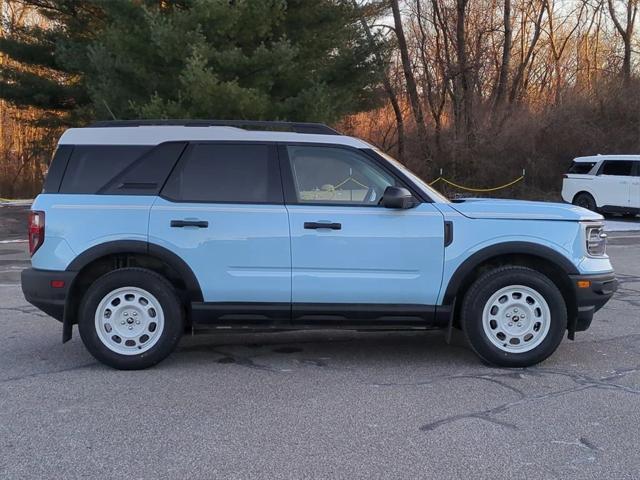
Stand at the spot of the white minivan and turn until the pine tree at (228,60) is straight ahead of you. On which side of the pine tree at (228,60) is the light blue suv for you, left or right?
left

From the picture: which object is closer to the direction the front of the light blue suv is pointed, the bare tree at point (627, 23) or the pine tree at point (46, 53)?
the bare tree

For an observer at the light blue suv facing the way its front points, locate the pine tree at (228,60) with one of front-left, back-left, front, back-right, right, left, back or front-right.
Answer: left

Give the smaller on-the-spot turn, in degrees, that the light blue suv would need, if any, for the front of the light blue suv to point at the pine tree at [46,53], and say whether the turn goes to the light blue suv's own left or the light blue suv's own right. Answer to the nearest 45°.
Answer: approximately 135° to the light blue suv's own left

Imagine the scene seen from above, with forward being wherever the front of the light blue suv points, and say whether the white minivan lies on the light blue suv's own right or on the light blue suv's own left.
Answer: on the light blue suv's own left

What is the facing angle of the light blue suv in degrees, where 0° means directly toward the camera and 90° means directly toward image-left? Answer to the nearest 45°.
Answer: approximately 270°

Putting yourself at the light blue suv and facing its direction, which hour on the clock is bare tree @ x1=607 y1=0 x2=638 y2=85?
The bare tree is roughly at 10 o'clock from the light blue suv.

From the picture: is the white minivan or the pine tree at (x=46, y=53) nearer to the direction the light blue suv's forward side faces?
the white minivan

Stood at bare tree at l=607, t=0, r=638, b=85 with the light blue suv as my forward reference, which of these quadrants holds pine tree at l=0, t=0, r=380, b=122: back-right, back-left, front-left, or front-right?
front-right
